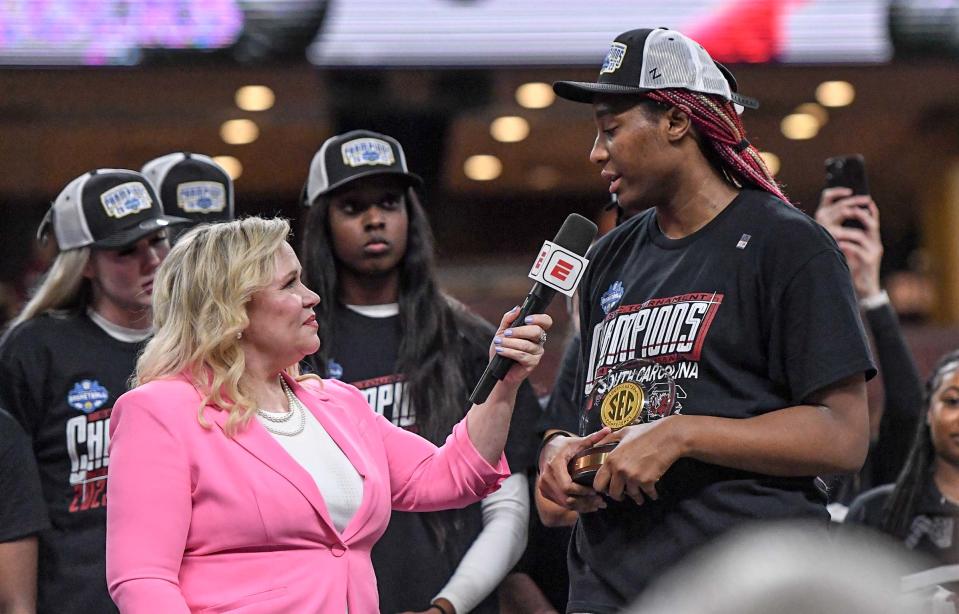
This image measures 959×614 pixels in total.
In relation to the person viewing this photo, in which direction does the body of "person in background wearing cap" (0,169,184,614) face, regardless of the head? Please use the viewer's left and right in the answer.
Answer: facing the viewer and to the right of the viewer

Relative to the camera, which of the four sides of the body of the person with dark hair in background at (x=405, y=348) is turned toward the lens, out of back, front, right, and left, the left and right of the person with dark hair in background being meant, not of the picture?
front

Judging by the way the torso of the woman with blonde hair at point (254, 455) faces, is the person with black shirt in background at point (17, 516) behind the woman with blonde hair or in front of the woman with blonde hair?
behind

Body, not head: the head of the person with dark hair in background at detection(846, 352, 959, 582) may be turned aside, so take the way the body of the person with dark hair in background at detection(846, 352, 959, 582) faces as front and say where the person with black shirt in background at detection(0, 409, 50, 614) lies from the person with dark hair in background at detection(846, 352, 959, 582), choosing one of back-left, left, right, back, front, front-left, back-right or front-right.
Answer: front-right

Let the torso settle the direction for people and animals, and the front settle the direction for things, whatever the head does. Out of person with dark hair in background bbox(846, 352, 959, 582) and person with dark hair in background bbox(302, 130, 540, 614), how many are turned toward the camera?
2

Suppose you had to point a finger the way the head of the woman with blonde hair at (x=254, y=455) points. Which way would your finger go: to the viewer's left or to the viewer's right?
to the viewer's right

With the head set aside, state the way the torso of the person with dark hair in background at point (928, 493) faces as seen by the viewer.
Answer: toward the camera

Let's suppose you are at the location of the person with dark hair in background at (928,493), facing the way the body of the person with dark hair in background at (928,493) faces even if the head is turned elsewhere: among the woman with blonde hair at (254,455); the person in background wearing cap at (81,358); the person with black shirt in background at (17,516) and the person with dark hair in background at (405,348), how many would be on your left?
0

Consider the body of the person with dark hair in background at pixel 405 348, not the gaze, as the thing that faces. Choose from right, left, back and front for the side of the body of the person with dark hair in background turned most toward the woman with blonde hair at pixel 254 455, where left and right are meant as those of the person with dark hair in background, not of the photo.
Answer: front

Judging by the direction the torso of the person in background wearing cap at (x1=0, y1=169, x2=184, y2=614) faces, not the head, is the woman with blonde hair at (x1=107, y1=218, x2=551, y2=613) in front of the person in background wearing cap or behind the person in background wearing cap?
in front

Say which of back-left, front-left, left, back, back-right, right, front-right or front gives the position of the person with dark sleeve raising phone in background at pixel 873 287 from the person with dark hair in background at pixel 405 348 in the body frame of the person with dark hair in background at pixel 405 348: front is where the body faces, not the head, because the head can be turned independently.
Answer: left

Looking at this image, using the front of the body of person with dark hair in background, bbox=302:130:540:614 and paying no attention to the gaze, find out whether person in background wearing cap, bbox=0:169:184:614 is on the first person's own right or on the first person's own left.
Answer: on the first person's own right

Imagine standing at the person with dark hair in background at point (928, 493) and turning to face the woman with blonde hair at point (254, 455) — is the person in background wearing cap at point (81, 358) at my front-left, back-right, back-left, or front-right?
front-right

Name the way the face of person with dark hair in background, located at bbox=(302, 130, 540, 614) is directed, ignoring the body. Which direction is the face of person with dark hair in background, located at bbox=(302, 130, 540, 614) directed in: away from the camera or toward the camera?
toward the camera
